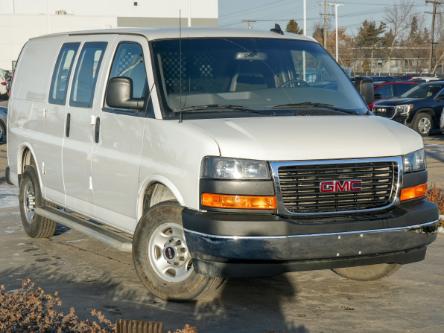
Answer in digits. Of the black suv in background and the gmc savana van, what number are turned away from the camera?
0

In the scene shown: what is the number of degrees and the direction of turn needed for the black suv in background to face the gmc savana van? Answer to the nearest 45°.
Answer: approximately 45° to its left

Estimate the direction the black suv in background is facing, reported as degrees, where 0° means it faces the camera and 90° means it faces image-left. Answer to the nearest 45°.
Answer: approximately 45°

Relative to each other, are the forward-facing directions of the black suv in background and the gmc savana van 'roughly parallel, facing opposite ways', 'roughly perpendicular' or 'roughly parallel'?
roughly perpendicular

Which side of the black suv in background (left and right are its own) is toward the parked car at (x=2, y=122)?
front

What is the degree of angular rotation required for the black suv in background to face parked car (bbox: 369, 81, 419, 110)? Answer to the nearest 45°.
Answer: approximately 135° to its right

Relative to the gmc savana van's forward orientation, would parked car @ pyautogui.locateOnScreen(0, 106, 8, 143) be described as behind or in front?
behind

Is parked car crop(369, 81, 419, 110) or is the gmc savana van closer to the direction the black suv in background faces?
the gmc savana van

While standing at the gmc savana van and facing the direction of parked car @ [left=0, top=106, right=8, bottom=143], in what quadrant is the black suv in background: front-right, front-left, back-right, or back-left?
front-right

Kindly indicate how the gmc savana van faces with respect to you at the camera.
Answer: facing the viewer and to the right of the viewer

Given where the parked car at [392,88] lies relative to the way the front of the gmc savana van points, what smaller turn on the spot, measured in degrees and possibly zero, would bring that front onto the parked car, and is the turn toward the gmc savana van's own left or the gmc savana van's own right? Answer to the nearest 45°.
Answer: approximately 135° to the gmc savana van's own left
